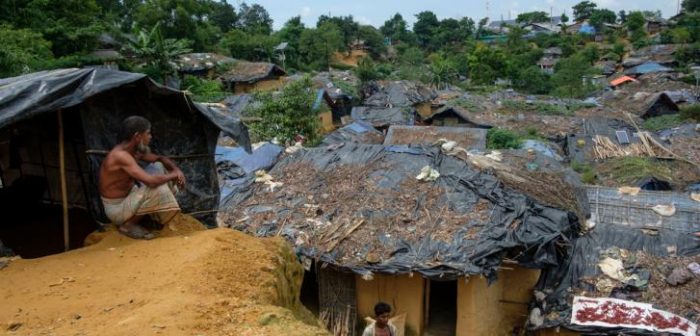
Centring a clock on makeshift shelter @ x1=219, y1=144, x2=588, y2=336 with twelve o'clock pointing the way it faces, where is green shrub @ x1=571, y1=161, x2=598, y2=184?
The green shrub is roughly at 7 o'clock from the makeshift shelter.

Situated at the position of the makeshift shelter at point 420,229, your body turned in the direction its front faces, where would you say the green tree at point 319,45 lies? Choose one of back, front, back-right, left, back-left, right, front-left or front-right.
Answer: back

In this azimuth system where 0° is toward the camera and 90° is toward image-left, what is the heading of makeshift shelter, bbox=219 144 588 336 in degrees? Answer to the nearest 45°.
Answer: approximately 0°

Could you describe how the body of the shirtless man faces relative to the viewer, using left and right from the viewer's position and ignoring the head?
facing to the right of the viewer

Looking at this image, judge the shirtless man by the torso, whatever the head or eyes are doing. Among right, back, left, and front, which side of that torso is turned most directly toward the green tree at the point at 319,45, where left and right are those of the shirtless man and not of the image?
left

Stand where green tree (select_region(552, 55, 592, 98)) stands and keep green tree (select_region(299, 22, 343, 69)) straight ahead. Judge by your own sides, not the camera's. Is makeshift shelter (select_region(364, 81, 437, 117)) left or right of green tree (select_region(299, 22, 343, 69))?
left

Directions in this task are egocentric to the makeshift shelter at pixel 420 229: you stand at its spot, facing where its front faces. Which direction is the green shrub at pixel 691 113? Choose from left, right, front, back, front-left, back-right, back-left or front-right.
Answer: back-left

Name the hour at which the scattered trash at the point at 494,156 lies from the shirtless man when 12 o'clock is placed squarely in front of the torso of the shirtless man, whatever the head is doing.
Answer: The scattered trash is roughly at 11 o'clock from the shirtless man.

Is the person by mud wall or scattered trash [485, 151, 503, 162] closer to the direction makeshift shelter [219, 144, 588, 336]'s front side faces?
the person by mud wall

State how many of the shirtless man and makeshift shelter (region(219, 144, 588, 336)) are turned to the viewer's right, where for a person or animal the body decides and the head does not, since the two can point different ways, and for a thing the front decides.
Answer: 1

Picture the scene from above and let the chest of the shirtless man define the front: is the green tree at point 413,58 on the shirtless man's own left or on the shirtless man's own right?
on the shirtless man's own left

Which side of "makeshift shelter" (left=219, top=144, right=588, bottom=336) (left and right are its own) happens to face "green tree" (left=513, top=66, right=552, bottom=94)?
back

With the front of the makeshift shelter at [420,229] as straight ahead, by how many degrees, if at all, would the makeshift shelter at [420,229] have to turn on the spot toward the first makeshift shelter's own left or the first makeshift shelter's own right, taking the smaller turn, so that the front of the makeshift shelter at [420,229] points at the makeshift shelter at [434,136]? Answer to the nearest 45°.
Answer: approximately 180°

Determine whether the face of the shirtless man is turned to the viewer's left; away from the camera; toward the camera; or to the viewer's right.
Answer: to the viewer's right

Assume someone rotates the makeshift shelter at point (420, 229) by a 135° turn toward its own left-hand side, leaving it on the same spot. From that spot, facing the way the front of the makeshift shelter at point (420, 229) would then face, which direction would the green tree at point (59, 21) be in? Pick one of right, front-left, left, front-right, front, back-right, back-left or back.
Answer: left

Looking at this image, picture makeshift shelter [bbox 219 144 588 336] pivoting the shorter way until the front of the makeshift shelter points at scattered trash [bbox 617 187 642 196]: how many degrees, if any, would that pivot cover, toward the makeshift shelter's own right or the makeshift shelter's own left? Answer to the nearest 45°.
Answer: approximately 135° to the makeshift shelter's own left

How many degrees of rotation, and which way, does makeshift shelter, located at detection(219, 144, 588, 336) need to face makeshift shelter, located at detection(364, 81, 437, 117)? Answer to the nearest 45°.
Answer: approximately 180°

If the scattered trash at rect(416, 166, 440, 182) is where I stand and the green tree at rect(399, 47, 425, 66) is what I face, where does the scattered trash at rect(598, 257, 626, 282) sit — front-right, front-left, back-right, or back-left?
back-right
